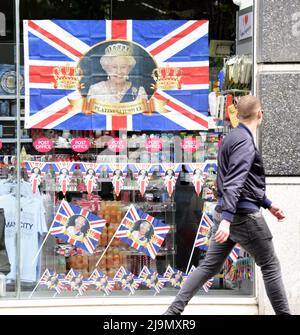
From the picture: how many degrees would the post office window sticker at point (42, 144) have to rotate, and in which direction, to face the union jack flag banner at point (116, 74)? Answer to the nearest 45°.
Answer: approximately 90° to its left

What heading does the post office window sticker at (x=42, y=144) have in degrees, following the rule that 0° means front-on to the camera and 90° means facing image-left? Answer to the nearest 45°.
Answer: approximately 0°

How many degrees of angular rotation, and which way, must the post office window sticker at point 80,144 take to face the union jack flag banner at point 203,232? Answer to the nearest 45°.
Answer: approximately 90° to its left

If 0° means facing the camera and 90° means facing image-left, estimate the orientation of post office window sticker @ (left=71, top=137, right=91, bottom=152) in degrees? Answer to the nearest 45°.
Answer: approximately 0°

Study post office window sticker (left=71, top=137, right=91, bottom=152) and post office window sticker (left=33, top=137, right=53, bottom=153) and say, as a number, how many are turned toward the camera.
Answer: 2

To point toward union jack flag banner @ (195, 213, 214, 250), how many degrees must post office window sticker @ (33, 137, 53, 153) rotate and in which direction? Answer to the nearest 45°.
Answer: approximately 90° to its left

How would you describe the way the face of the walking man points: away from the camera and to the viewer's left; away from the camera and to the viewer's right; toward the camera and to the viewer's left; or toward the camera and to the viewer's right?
away from the camera and to the viewer's right
